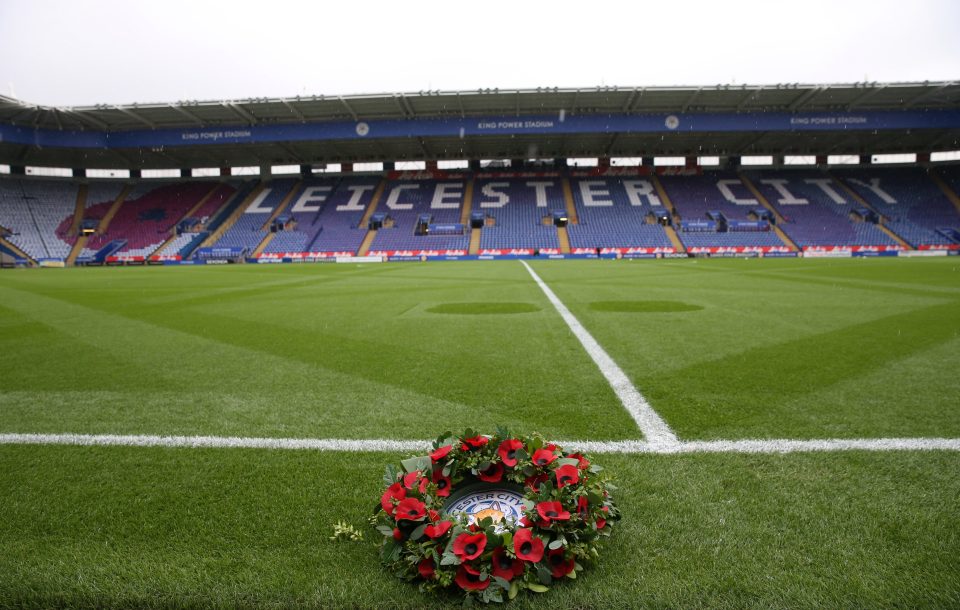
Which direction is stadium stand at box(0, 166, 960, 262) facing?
toward the camera

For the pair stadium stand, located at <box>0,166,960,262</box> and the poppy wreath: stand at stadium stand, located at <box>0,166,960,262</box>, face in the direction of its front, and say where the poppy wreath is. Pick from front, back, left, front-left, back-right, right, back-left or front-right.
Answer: front
